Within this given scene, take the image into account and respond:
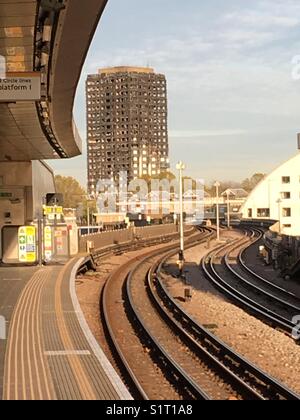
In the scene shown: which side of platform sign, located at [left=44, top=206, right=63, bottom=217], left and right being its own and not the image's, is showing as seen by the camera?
front

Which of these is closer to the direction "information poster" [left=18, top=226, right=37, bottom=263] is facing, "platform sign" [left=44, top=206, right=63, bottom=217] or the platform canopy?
the platform canopy

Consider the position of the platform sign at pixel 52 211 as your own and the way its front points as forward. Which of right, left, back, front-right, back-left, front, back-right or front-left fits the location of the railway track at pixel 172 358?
front

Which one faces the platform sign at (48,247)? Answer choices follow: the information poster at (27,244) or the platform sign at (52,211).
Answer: the platform sign at (52,211)

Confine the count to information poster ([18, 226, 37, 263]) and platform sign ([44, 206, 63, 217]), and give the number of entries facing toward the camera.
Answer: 2

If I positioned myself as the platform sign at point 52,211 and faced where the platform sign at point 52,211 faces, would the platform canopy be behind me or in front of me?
in front

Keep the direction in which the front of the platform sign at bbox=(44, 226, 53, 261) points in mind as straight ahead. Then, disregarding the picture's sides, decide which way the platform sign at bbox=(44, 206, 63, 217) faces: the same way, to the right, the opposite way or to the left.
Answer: the same way

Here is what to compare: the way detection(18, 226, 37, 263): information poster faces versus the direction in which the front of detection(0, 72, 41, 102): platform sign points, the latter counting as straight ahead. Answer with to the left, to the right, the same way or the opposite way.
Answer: the same way

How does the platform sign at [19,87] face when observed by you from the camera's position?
facing the viewer

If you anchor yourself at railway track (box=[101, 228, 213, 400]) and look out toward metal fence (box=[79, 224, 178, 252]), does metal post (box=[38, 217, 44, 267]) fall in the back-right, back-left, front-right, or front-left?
front-left

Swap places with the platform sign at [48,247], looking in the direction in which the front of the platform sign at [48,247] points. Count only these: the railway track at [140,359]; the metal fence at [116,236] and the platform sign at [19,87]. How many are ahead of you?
2

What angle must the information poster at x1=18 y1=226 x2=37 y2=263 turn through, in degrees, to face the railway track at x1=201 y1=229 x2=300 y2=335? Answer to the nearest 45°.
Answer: approximately 45° to its left

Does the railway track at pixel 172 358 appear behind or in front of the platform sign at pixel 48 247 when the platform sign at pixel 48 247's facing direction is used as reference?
in front

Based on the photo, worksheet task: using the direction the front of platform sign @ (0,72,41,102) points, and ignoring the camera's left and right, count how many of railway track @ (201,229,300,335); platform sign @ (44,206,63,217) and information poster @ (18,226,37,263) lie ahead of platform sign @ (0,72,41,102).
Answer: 0

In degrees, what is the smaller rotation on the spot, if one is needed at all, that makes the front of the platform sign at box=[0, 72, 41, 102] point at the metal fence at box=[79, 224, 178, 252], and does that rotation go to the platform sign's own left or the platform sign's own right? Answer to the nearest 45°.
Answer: approximately 180°

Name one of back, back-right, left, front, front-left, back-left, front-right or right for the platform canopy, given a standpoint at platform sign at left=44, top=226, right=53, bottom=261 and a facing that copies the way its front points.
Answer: front

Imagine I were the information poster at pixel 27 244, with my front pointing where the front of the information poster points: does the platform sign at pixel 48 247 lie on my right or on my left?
on my left

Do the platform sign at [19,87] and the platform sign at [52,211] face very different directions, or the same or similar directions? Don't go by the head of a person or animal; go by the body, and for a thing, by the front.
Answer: same or similar directions

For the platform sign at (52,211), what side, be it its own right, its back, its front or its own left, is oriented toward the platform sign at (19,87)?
front
